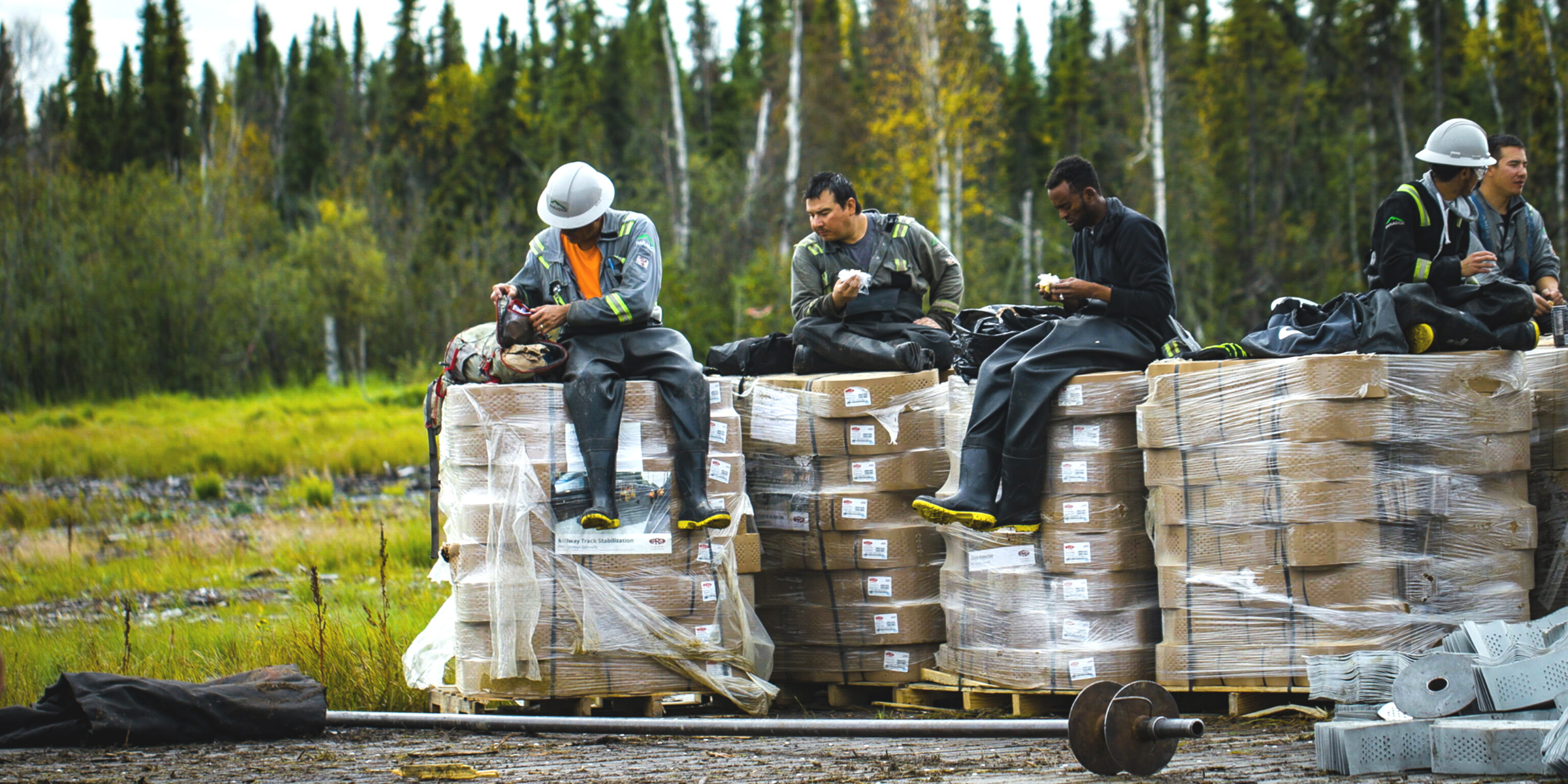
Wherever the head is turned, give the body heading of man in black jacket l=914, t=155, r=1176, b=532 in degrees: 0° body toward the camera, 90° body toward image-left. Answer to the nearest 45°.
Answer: approximately 45°

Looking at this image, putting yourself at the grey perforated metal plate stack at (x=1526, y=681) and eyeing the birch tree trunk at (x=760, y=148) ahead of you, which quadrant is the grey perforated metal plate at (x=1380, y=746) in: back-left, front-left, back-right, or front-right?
back-left

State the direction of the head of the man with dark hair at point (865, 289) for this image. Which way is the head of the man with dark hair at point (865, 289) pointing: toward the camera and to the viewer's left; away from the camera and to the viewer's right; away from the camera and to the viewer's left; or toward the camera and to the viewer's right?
toward the camera and to the viewer's left

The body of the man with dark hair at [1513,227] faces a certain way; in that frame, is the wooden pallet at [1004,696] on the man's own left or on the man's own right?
on the man's own right

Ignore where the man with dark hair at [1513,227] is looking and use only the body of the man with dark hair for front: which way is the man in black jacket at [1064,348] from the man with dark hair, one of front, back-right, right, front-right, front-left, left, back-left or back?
right

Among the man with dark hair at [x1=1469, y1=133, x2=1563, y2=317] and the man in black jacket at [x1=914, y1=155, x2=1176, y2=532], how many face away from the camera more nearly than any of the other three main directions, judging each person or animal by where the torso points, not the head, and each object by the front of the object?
0

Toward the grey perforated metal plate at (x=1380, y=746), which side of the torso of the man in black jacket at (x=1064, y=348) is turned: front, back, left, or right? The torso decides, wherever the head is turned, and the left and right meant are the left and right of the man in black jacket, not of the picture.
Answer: left

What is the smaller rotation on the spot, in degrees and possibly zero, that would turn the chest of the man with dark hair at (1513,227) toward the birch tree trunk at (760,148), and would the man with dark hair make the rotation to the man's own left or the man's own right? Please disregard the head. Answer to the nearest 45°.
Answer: approximately 180°

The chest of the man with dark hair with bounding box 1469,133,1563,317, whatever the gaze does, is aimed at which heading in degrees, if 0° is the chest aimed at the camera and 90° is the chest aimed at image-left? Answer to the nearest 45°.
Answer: approximately 315°

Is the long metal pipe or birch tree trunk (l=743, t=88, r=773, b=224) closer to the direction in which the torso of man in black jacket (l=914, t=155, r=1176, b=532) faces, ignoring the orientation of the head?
the long metal pipe
